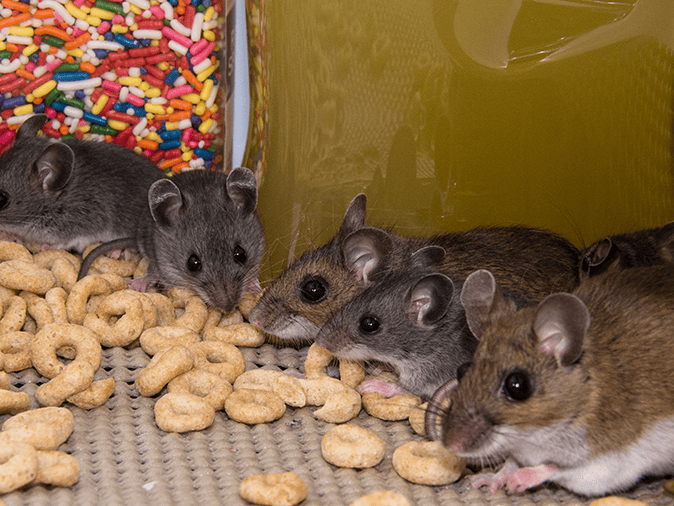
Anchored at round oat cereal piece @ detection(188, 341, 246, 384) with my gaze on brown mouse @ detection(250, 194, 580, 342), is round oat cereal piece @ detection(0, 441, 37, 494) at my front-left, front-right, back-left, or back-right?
back-right

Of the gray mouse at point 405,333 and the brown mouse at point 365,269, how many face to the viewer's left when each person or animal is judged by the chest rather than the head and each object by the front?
2

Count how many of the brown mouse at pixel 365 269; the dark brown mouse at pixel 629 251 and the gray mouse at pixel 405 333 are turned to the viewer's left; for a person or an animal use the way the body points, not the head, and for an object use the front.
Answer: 3

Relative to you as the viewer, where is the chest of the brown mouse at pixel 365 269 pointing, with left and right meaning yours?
facing to the left of the viewer

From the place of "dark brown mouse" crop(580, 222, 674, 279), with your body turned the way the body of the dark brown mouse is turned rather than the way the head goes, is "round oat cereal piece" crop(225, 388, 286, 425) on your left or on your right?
on your left

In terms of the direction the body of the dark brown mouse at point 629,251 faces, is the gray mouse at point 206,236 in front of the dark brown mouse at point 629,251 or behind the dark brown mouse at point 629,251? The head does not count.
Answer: in front

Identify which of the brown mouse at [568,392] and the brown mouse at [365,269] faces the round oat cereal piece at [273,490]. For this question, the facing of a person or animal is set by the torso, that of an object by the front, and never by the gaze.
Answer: the brown mouse at [568,392]

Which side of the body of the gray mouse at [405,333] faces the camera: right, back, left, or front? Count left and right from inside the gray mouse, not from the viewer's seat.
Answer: left

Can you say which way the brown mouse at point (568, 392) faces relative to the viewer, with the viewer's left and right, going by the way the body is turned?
facing the viewer and to the left of the viewer

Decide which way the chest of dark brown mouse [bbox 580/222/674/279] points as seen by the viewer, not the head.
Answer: to the viewer's left

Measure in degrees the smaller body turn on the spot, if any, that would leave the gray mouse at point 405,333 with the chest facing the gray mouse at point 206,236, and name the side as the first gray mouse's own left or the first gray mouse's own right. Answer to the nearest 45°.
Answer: approximately 45° to the first gray mouse's own right

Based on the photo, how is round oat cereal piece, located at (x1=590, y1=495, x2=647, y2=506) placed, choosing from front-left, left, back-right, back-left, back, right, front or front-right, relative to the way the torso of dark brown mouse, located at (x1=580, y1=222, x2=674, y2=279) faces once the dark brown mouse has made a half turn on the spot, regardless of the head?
right

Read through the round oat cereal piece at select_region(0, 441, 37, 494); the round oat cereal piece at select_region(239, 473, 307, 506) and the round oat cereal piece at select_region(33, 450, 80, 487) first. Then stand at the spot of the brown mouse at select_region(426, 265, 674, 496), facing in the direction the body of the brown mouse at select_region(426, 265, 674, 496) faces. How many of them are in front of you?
3

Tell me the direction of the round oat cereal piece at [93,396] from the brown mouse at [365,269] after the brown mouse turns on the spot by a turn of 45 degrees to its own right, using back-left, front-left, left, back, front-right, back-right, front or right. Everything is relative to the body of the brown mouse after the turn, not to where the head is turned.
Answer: left
